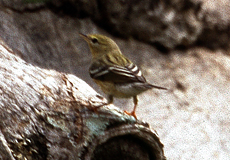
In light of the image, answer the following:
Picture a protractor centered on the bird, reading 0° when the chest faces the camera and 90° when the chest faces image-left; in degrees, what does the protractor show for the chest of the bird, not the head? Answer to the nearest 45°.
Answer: approximately 90°
